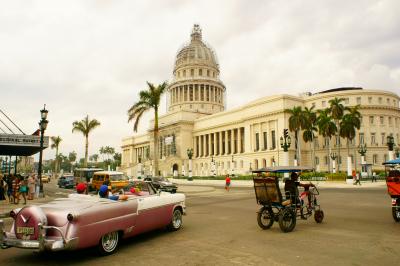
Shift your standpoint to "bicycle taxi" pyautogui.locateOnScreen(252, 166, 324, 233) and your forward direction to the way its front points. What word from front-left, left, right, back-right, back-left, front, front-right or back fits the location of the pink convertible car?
back

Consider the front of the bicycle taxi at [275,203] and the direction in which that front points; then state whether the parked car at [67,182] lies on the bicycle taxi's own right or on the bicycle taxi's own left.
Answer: on the bicycle taxi's own left

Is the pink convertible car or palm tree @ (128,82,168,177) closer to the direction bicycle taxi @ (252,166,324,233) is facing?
the palm tree

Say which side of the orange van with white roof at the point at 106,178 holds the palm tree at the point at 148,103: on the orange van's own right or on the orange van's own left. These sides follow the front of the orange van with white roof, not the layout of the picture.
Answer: on the orange van's own left

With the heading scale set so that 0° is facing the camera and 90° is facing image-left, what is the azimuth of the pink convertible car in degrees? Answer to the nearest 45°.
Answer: approximately 225°

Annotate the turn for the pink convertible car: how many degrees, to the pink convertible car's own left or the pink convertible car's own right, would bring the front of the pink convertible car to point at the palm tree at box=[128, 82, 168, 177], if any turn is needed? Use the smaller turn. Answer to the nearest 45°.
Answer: approximately 45° to the pink convertible car's own left

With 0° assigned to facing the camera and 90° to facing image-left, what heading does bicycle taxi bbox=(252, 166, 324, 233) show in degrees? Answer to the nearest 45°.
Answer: approximately 225°
